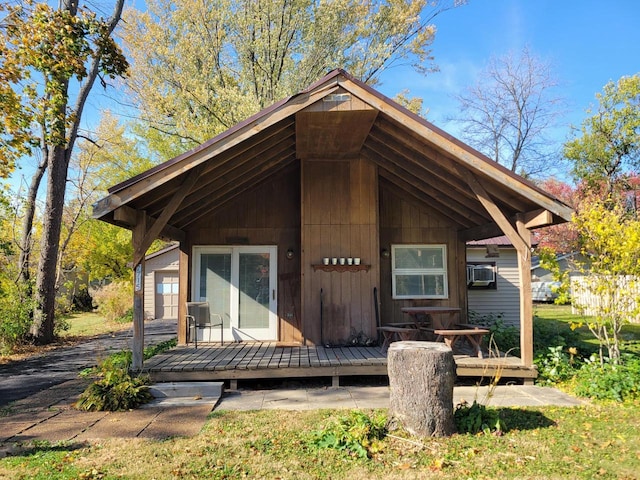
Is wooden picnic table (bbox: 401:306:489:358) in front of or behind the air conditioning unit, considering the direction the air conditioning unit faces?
in front

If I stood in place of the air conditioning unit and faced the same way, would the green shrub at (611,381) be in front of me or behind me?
in front

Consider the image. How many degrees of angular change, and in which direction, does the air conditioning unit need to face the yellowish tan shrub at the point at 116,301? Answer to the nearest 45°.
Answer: approximately 90° to its right

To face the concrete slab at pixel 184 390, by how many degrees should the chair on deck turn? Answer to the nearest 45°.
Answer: approximately 45° to its right

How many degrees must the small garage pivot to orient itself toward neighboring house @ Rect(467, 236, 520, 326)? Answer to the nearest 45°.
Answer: approximately 45° to its left

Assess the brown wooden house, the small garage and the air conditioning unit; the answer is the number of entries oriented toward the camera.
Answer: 3

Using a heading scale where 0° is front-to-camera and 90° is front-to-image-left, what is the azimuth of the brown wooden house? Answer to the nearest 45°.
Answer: approximately 0°
